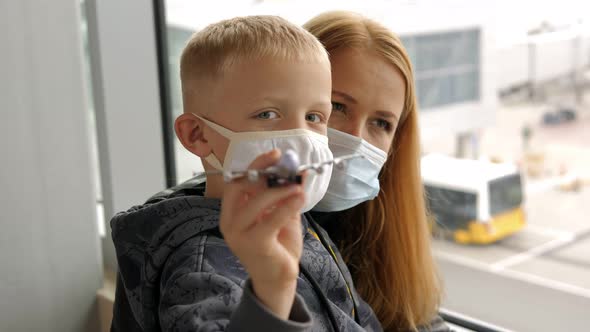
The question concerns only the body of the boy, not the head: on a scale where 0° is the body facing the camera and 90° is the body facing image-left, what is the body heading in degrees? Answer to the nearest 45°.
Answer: approximately 315°
